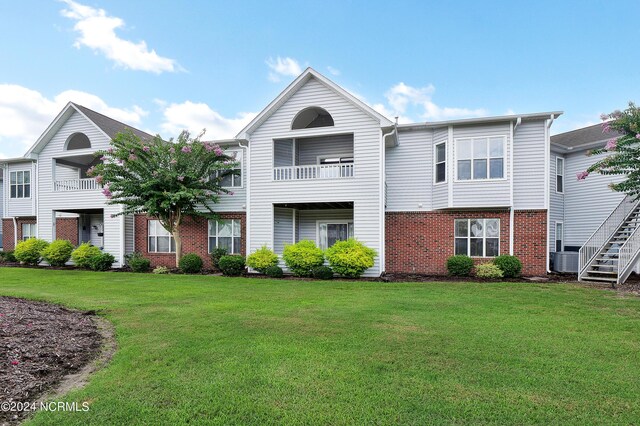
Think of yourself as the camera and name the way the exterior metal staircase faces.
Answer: facing the viewer and to the left of the viewer

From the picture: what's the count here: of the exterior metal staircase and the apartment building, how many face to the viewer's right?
0

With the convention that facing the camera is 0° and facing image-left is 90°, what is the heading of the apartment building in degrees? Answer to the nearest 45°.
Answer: approximately 0°
